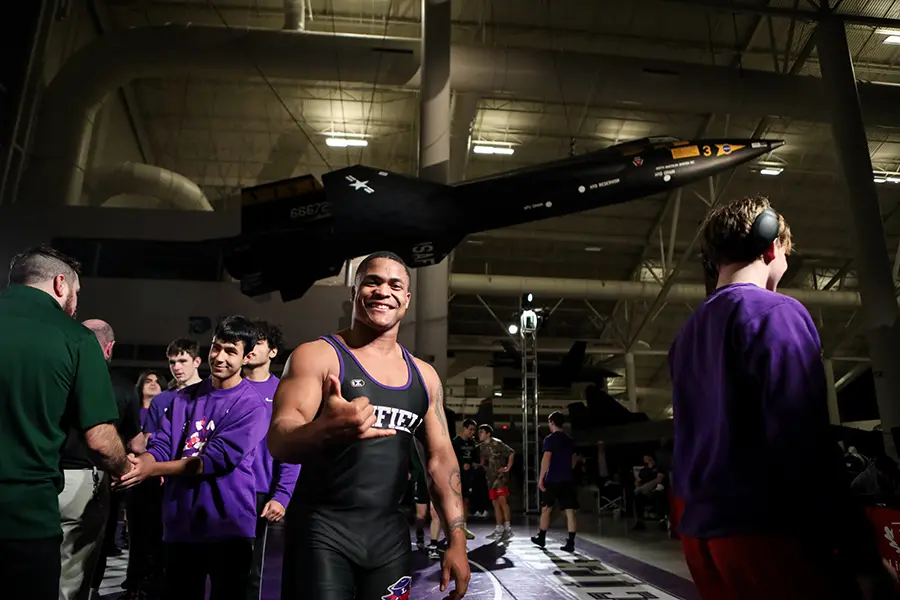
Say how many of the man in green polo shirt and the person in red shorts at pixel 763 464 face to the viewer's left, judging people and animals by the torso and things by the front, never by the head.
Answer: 0

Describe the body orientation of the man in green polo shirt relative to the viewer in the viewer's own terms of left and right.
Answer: facing away from the viewer and to the right of the viewer

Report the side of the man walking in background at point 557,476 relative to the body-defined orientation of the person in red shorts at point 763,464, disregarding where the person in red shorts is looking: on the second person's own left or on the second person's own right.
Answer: on the second person's own left

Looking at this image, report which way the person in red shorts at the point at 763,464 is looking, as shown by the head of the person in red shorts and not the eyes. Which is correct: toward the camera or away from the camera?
away from the camera

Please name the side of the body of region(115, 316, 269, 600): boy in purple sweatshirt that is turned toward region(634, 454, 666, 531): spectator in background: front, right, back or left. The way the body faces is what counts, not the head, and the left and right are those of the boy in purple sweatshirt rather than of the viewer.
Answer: back

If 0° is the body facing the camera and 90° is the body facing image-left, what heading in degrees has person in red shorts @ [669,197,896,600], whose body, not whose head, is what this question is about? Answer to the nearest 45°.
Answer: approximately 225°

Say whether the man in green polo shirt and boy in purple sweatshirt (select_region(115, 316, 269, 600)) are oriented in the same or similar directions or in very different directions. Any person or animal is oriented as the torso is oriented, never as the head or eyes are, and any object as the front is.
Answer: very different directions

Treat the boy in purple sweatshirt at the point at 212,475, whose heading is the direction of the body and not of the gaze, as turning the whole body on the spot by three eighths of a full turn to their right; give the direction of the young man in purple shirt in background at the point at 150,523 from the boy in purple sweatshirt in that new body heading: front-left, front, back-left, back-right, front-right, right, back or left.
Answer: front
